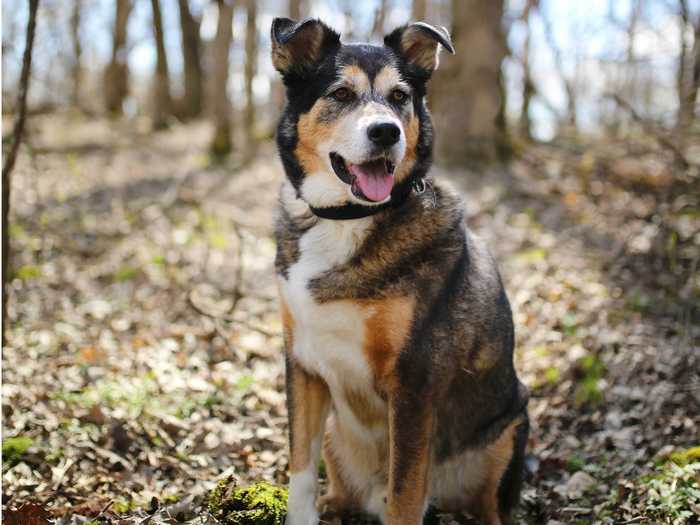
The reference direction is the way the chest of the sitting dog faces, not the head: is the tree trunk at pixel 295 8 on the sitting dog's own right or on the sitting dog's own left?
on the sitting dog's own right

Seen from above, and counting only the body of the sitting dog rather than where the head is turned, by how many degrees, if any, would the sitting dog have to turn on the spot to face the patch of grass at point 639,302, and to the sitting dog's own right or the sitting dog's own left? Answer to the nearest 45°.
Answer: approximately 180°

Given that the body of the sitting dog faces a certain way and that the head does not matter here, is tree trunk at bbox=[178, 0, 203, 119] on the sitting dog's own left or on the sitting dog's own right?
on the sitting dog's own right

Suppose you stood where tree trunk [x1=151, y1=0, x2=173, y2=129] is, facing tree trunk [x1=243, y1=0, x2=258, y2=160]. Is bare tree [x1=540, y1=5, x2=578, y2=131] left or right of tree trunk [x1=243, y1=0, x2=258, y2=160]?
left

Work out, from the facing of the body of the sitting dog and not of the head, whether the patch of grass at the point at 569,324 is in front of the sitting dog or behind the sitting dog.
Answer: behind

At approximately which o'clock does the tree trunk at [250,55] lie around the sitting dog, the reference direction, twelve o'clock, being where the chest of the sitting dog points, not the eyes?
The tree trunk is roughly at 4 o'clock from the sitting dog.

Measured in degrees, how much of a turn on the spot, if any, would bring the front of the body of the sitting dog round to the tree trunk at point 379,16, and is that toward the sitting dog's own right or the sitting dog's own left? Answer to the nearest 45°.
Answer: approximately 135° to the sitting dog's own right

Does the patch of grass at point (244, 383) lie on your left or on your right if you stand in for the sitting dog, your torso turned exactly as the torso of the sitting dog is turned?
on your right
